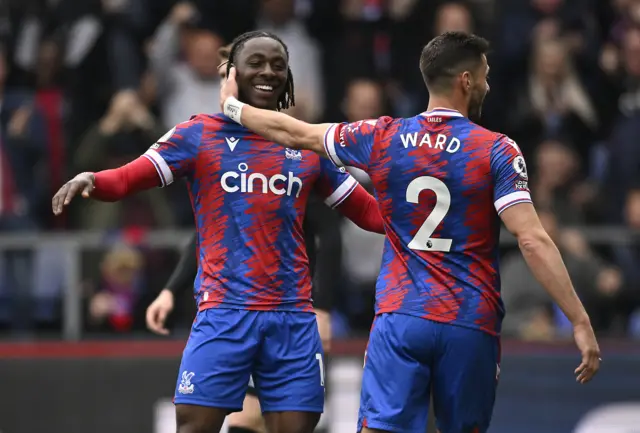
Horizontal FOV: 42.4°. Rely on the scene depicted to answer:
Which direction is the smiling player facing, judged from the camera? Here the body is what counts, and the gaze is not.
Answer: toward the camera

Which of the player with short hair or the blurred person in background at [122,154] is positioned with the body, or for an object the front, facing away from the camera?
the player with short hair

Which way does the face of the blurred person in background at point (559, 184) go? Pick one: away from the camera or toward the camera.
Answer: toward the camera

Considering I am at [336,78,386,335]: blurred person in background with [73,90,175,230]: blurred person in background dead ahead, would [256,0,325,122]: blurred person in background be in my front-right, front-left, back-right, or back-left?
front-right

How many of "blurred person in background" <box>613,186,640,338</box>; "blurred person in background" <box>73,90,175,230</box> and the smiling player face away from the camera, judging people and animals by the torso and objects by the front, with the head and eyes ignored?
0

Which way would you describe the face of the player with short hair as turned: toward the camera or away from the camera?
away from the camera

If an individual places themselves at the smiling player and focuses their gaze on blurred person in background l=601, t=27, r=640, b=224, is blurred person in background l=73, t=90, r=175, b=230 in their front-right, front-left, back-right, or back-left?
front-left

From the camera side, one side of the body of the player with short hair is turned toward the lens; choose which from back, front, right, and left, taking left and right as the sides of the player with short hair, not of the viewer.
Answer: back

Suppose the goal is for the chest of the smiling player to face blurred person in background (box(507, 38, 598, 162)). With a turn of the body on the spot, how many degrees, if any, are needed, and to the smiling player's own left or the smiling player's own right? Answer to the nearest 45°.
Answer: approximately 135° to the smiling player's own left

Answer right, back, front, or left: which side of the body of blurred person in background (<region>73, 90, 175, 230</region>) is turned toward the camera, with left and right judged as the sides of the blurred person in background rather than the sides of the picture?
front

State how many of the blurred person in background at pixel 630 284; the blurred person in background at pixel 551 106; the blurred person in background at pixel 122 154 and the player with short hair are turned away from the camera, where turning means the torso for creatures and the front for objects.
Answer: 1

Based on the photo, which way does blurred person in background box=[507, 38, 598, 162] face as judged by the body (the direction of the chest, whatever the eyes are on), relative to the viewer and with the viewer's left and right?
facing the viewer

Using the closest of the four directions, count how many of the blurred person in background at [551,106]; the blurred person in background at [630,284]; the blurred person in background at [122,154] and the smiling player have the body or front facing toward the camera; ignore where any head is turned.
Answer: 4
